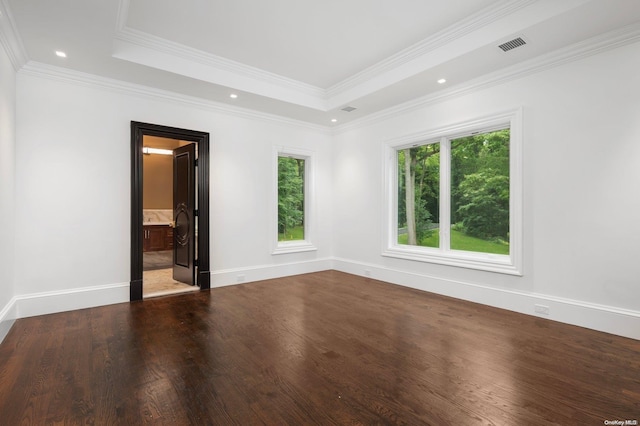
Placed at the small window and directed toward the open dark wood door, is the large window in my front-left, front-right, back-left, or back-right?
back-left

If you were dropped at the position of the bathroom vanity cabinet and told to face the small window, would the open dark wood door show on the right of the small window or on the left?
right

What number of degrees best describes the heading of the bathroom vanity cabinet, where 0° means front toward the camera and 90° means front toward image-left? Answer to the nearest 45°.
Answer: approximately 0°

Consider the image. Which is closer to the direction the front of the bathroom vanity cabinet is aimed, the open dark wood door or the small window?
the open dark wood door

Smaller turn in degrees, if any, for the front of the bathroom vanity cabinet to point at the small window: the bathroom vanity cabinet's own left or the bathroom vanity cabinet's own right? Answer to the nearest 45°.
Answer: approximately 45° to the bathroom vanity cabinet's own left

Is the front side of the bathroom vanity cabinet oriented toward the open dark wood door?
yes
